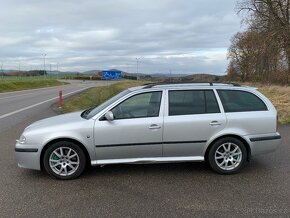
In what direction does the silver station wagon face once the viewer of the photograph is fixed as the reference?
facing to the left of the viewer
